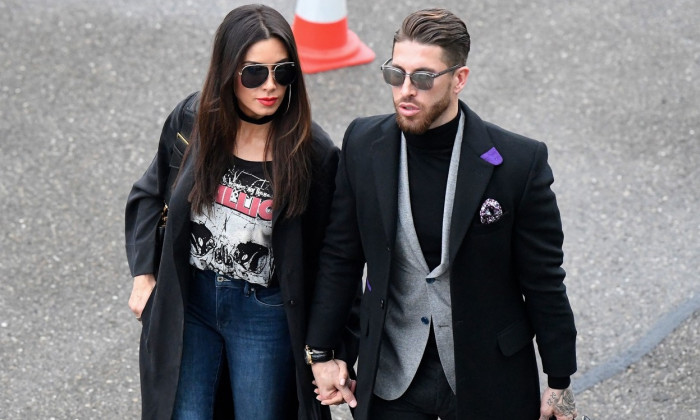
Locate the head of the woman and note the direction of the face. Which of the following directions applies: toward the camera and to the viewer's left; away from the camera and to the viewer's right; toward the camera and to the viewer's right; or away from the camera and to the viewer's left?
toward the camera and to the viewer's right

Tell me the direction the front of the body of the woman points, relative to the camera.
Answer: toward the camera

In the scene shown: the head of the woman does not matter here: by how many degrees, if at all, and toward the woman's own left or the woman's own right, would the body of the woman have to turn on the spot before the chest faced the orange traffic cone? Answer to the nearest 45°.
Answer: approximately 180°

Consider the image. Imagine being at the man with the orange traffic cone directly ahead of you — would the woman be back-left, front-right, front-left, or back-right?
front-left

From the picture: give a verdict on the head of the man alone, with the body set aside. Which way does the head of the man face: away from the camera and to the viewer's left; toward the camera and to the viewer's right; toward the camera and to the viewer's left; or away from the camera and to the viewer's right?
toward the camera and to the viewer's left

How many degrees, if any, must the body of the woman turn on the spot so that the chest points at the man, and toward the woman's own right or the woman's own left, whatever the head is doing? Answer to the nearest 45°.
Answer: approximately 45° to the woman's own left

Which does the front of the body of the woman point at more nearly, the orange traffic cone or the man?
the man
